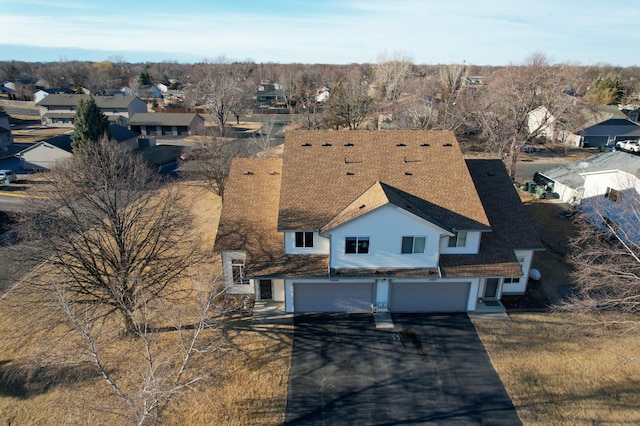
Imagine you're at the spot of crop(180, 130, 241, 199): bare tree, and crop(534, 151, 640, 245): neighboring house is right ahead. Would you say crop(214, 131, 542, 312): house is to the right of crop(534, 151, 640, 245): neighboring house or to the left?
right

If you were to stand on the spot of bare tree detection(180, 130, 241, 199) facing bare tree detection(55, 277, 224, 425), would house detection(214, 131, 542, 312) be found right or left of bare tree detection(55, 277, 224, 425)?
left

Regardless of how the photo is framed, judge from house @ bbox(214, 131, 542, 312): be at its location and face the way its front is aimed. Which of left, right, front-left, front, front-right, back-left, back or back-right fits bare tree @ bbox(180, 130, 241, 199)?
back-right

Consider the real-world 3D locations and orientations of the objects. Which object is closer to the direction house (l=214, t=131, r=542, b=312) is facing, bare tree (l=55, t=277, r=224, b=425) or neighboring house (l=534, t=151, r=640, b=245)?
the bare tree

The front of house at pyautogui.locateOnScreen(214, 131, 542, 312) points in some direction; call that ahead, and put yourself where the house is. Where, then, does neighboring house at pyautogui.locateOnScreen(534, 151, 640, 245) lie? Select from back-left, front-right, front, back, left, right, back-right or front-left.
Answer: back-left

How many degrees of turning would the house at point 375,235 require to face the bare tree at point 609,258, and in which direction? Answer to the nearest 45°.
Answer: approximately 90° to its left

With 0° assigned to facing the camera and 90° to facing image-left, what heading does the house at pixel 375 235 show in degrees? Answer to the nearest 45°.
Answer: approximately 0°

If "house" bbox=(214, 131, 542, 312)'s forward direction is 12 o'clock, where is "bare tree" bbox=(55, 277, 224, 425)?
The bare tree is roughly at 2 o'clock from the house.
